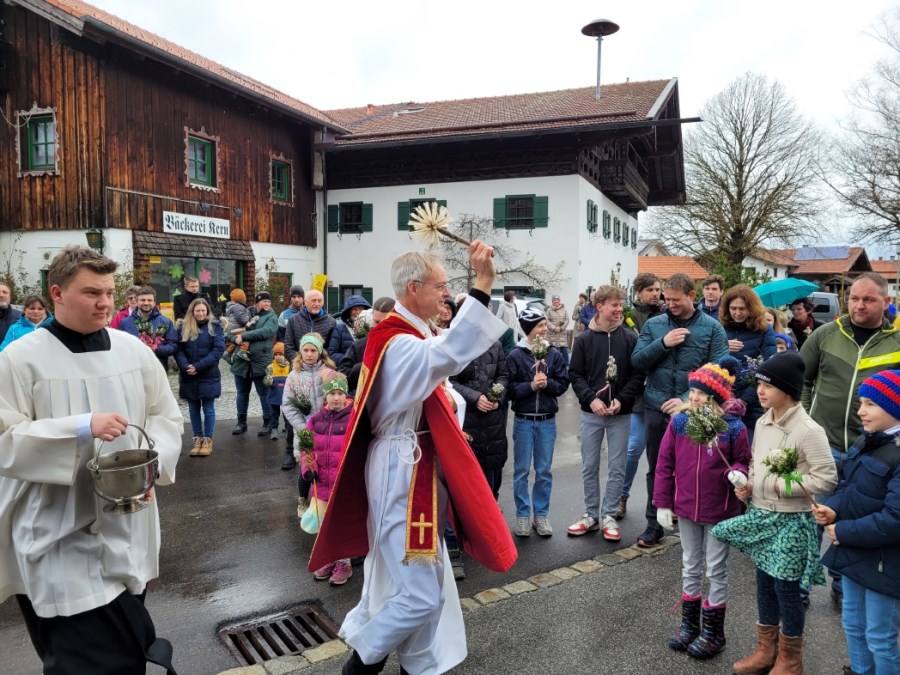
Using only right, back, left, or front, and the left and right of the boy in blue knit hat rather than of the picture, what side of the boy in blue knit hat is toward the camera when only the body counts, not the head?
left

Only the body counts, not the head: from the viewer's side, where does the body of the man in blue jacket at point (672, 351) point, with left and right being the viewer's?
facing the viewer and to the left of the viewer

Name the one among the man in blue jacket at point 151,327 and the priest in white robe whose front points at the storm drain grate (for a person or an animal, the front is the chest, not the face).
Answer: the man in blue jacket

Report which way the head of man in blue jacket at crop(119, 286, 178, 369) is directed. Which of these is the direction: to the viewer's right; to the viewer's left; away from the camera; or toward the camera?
toward the camera

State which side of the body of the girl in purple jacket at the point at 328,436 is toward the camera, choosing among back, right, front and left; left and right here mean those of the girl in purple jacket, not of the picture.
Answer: front

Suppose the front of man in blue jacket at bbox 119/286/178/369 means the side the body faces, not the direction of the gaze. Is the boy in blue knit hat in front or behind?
in front

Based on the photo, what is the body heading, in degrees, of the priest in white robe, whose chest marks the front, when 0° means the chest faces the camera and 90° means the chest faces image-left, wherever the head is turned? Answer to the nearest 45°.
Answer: approximately 270°

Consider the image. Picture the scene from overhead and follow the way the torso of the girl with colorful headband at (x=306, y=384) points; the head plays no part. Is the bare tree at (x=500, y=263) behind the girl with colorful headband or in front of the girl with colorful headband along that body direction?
behind

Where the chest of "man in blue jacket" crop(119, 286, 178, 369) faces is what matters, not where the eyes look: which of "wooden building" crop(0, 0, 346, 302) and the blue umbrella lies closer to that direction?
the blue umbrella

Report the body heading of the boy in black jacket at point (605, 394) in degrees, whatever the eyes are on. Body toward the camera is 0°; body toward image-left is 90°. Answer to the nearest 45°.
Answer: approximately 0°

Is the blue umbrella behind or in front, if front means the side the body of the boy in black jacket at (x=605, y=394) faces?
behind

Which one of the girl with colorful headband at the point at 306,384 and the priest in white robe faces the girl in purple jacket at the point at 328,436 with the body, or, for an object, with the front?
the girl with colorful headband

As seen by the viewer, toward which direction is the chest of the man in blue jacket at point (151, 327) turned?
toward the camera

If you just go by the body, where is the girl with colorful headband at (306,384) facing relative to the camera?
toward the camera

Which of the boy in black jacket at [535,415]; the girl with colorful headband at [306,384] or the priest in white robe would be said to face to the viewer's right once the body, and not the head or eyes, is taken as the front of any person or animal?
the priest in white robe

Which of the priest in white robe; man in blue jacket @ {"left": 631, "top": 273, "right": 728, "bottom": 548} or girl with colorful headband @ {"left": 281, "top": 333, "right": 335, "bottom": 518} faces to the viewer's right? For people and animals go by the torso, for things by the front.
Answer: the priest in white robe

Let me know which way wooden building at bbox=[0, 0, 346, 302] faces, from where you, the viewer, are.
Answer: facing the viewer and to the right of the viewer
